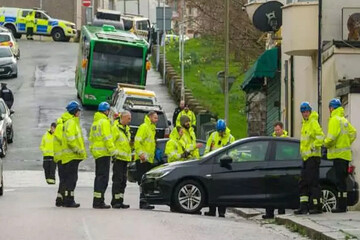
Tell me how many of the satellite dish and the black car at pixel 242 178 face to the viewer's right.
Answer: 0

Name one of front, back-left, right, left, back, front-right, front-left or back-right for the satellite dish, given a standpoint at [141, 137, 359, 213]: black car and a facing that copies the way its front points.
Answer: right

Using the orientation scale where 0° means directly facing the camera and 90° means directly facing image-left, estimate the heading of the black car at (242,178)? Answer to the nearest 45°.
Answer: approximately 90°

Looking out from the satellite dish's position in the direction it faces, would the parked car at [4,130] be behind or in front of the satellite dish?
in front
